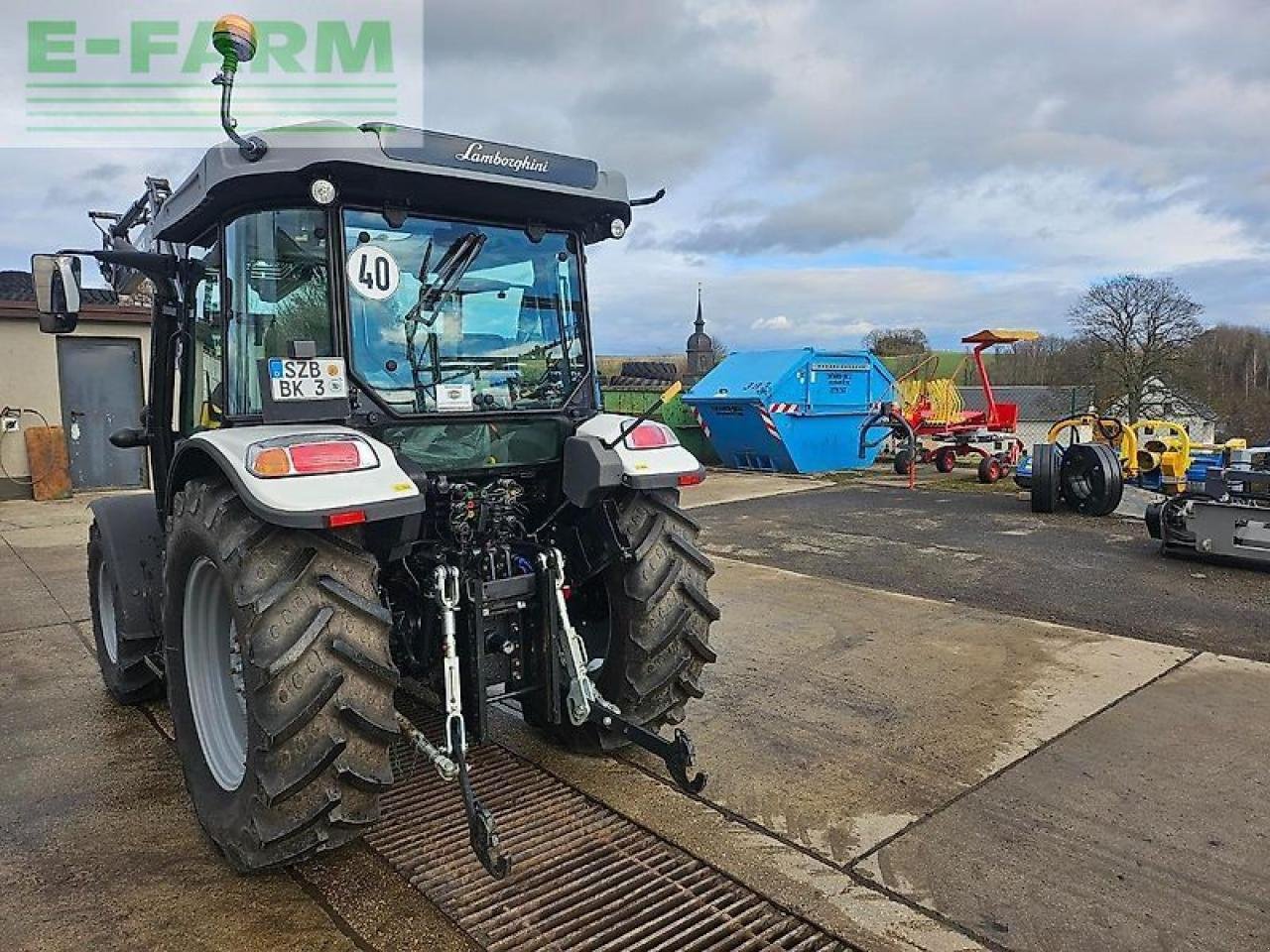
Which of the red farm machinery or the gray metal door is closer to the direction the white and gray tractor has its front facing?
the gray metal door

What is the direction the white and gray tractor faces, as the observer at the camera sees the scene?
facing away from the viewer and to the left of the viewer

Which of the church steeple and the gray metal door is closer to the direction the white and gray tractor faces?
the gray metal door

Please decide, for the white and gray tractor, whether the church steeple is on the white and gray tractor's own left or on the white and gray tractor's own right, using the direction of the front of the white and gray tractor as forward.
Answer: on the white and gray tractor's own right

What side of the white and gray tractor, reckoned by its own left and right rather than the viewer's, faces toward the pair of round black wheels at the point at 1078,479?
right

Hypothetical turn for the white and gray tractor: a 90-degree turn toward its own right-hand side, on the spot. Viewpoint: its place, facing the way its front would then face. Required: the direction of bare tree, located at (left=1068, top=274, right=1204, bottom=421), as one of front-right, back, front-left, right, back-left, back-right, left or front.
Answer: front

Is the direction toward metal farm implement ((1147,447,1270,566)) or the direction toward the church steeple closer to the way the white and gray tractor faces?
the church steeple

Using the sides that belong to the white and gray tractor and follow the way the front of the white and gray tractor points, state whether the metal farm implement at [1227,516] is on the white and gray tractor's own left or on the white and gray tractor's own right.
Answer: on the white and gray tractor's own right

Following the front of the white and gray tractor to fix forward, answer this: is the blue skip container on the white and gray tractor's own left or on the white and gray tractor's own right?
on the white and gray tractor's own right

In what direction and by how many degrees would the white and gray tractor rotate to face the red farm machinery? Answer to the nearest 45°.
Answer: approximately 90° to its right
